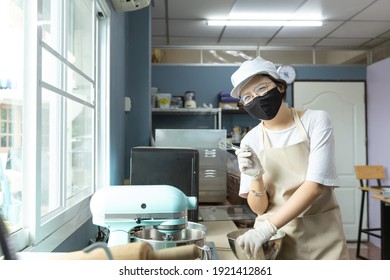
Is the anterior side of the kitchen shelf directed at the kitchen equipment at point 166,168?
yes

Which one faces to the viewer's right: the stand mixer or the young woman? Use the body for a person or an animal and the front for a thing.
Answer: the stand mixer

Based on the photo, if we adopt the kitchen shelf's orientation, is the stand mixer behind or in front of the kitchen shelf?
in front

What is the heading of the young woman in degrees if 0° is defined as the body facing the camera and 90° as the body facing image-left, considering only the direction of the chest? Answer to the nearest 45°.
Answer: approximately 45°

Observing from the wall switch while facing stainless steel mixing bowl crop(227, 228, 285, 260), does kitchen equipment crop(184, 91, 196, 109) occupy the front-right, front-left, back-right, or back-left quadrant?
back-left

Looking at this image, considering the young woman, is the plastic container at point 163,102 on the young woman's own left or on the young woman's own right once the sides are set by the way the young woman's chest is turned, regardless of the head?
on the young woman's own right

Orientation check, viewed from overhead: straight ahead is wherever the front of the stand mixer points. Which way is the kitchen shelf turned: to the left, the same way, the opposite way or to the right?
to the right

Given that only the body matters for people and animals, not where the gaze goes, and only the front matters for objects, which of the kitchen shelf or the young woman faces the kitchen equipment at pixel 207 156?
the kitchen shelf

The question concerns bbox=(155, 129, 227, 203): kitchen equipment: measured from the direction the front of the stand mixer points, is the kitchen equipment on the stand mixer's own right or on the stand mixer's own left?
on the stand mixer's own left

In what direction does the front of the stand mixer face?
to the viewer's right

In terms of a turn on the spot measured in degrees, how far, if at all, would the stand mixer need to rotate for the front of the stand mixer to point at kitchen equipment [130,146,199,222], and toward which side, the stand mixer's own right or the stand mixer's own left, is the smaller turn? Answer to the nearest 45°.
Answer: approximately 90° to the stand mixer's own left

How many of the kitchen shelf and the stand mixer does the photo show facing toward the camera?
1

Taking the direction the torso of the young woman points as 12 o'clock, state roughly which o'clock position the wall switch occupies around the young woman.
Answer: The wall switch is roughly at 3 o'clock from the young woman.

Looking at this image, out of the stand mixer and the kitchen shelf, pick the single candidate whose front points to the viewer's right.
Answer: the stand mixer

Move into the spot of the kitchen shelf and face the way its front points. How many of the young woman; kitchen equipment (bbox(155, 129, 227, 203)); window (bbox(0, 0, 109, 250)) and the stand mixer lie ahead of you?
4
